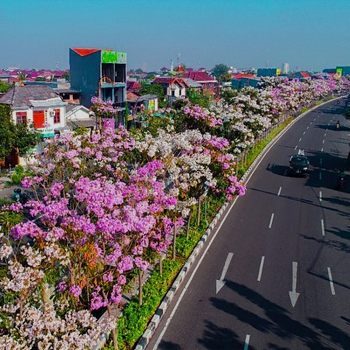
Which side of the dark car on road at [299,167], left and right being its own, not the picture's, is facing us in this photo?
front

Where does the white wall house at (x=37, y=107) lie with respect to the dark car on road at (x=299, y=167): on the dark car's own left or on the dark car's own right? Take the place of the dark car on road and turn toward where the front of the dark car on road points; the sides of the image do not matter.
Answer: on the dark car's own right

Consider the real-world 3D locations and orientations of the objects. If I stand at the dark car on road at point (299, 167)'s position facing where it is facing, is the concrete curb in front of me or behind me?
in front
